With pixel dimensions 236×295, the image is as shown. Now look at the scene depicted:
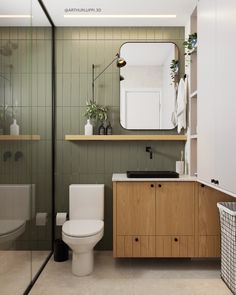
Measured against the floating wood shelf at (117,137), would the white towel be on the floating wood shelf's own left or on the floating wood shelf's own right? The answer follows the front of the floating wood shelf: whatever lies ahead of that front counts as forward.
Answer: on the floating wood shelf's own left

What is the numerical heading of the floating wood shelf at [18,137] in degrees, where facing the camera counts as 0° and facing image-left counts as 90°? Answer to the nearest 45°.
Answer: approximately 0°
